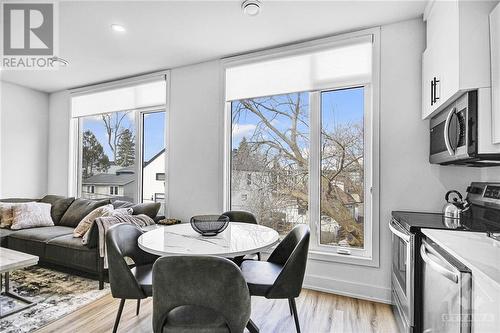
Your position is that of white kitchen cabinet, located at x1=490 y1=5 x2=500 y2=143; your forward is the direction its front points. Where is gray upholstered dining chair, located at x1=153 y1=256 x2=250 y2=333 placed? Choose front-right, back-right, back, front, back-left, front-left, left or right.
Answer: front-left

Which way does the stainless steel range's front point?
to the viewer's left

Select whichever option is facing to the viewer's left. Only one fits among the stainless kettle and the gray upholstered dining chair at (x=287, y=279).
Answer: the gray upholstered dining chair

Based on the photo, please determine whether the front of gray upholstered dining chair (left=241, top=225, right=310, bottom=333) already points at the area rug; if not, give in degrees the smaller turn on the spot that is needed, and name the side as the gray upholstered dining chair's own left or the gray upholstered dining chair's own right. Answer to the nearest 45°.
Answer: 0° — it already faces it

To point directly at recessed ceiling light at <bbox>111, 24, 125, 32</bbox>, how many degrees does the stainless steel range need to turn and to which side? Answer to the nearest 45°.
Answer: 0° — it already faces it

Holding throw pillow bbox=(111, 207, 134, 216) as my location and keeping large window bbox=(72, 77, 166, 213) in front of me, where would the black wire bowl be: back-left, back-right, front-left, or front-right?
back-right

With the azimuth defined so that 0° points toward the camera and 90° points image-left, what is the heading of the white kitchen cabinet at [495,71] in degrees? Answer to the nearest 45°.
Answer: approximately 90°
